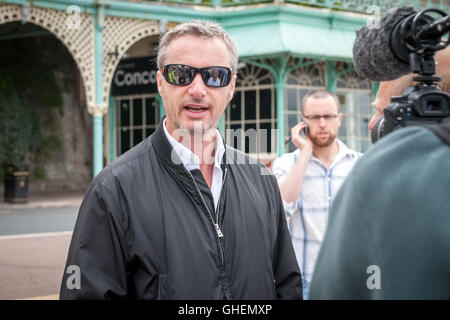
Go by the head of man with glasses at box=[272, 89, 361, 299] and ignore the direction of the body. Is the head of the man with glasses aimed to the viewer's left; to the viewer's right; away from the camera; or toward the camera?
toward the camera

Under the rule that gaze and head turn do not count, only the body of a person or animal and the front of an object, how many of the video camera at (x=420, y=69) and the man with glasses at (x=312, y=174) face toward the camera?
1

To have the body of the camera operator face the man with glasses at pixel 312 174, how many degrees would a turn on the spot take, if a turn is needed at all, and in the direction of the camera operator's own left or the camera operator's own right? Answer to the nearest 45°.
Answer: approximately 45° to the camera operator's own right

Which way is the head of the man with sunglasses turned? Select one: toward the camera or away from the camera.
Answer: toward the camera

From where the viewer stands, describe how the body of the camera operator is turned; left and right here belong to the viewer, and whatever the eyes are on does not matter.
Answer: facing away from the viewer and to the left of the viewer

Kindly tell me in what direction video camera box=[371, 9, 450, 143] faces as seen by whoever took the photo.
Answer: facing away from the viewer and to the left of the viewer

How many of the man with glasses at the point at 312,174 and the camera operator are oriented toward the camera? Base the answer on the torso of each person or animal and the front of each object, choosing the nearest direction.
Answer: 1

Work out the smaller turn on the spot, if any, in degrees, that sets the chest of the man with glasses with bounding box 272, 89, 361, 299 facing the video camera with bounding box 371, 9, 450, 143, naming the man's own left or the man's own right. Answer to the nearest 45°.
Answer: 0° — they already face it

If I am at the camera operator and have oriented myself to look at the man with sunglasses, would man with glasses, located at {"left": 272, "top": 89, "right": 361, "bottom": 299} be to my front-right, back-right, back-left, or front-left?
front-right

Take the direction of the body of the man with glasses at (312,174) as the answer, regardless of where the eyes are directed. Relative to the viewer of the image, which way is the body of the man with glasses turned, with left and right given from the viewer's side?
facing the viewer

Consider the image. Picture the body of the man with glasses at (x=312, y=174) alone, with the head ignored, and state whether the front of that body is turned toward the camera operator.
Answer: yes

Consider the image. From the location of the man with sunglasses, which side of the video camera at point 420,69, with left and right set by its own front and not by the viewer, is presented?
front

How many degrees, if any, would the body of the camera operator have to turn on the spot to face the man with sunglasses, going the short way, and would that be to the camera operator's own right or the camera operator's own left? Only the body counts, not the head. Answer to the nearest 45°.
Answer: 0° — they already face them

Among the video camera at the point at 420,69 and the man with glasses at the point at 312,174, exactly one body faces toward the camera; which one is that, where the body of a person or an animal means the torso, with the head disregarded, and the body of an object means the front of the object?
the man with glasses
